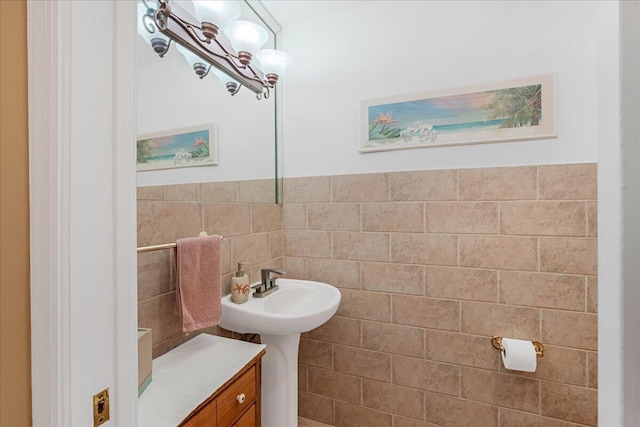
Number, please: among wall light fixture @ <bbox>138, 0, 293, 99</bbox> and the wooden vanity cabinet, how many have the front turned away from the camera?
0

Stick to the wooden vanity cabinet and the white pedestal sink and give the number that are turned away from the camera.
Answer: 0

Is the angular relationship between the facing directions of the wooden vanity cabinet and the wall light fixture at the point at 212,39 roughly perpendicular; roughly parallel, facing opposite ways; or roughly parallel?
roughly parallel

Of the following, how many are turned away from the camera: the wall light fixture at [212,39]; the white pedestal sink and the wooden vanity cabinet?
0

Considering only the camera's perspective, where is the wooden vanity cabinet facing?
facing the viewer and to the right of the viewer
